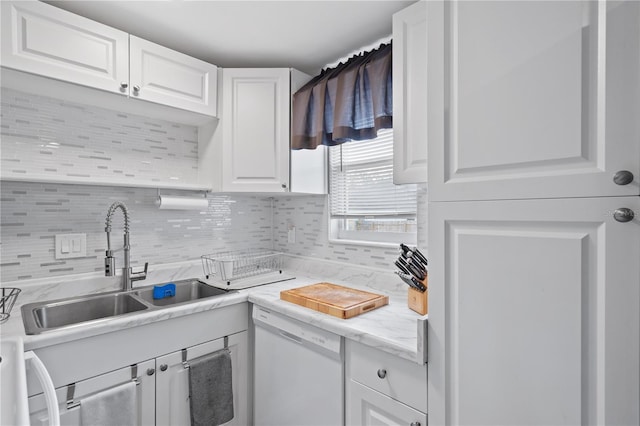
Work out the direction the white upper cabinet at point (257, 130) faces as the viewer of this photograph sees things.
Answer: facing the viewer

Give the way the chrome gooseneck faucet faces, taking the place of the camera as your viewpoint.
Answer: facing the viewer and to the left of the viewer

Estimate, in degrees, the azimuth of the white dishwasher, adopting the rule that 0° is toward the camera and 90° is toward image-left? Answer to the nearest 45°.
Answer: approximately 45°

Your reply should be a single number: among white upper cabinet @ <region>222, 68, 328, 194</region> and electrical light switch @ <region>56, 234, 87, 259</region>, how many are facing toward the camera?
2

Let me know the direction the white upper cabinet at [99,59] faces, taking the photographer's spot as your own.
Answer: facing the viewer and to the right of the viewer

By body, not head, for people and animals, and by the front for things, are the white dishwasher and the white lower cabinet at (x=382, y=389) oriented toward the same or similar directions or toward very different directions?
same or similar directions

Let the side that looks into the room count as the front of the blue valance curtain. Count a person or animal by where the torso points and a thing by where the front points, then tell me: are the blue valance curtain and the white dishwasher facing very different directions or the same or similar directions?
same or similar directions

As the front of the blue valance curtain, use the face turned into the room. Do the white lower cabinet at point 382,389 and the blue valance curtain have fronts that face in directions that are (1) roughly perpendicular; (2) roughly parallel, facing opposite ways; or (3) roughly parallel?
roughly parallel
